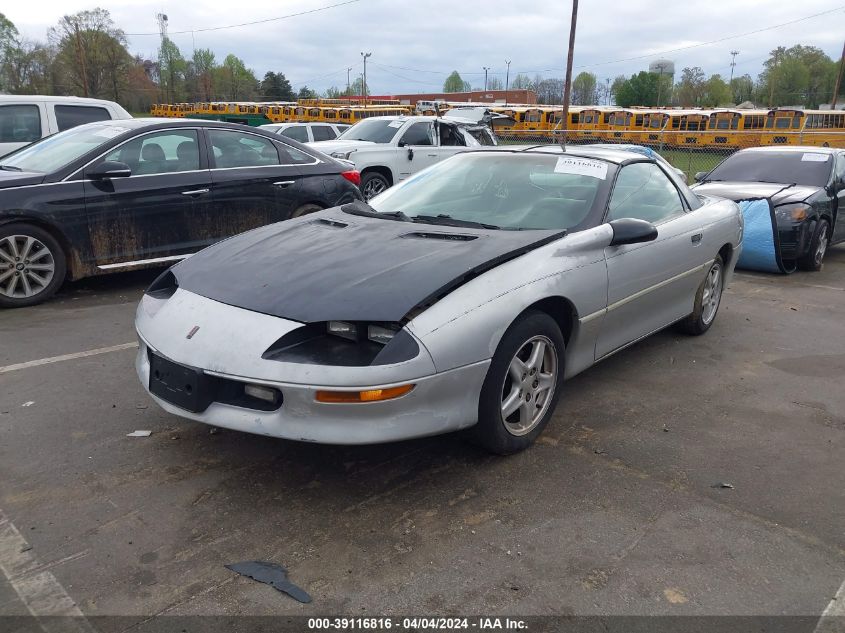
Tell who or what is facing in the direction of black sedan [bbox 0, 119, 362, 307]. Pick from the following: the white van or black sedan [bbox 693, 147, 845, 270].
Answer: black sedan [bbox 693, 147, 845, 270]

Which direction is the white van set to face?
to the viewer's left

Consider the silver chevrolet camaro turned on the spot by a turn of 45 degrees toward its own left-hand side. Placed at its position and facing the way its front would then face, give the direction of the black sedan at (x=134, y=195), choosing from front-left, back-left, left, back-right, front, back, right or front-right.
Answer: back-right

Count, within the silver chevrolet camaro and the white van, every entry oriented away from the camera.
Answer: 0

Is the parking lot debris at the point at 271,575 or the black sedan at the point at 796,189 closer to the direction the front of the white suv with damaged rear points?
the parking lot debris

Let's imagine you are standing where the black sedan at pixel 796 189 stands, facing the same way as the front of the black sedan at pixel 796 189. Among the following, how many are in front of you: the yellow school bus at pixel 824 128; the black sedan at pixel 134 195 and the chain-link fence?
1

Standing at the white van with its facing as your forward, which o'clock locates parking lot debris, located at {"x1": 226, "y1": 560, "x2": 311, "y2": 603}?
The parking lot debris is roughly at 9 o'clock from the white van.

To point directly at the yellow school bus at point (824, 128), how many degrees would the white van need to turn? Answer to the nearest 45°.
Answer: approximately 180°

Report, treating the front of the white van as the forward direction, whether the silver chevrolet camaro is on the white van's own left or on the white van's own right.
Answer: on the white van's own left

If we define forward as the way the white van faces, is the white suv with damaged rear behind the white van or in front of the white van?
behind

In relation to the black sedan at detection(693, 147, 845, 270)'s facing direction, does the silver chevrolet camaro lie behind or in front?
in front

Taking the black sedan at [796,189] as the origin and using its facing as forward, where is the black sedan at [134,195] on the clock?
the black sedan at [134,195] is roughly at 12 o'clock from the black sedan at [796,189].

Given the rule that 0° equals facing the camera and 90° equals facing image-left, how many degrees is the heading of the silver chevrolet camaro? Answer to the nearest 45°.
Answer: approximately 45°

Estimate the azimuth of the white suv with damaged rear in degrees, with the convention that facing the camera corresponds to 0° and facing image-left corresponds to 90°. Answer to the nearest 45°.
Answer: approximately 45°
